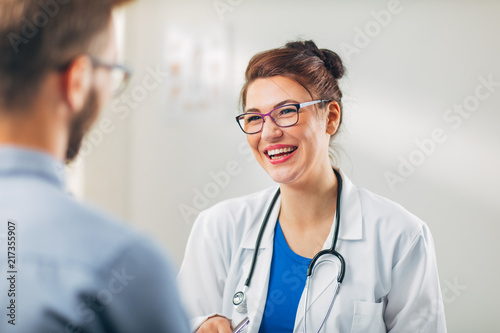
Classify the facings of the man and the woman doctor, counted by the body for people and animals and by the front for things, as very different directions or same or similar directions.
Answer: very different directions

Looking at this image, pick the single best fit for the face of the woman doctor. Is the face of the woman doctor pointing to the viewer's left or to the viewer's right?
to the viewer's left

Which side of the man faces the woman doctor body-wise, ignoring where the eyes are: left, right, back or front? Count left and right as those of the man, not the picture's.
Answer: front

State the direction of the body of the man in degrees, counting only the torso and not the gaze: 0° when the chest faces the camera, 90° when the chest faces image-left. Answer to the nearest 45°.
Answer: approximately 225°

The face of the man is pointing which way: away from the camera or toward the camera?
away from the camera

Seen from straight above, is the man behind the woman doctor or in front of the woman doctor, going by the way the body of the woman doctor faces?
in front
